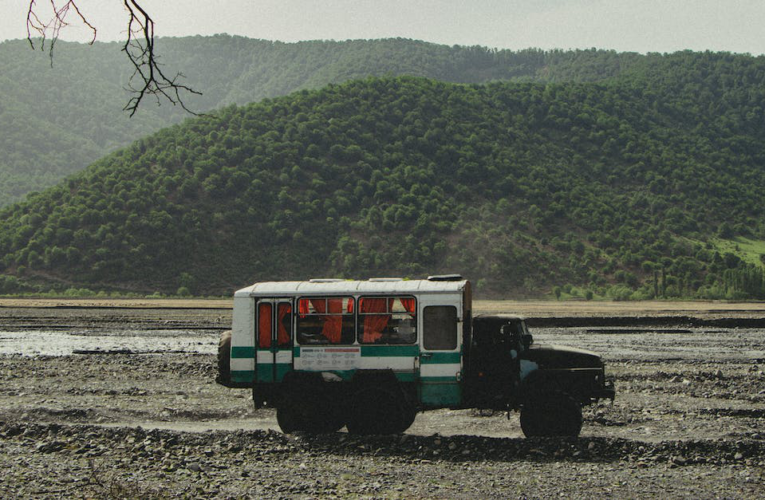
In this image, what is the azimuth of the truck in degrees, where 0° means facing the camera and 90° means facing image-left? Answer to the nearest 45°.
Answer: approximately 270°
